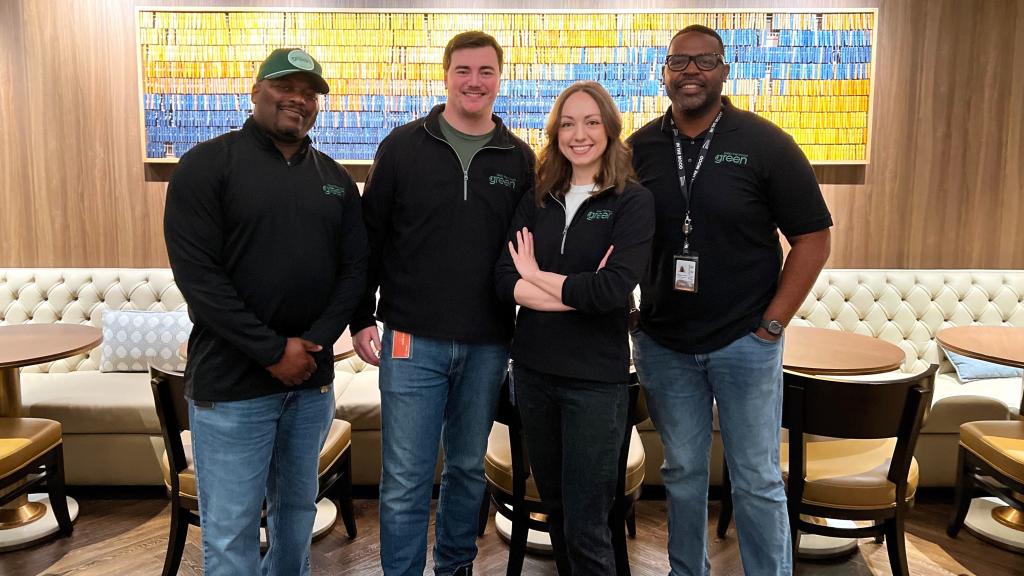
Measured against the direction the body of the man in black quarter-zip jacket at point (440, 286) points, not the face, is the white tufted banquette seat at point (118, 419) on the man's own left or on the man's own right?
on the man's own right

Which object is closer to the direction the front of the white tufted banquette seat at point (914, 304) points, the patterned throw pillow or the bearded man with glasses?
the bearded man with glasses

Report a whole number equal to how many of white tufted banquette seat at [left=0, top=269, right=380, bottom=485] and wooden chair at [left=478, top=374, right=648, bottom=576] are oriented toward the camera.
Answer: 1

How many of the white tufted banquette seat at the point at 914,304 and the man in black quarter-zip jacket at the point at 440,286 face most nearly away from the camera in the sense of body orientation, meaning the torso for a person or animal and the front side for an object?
0

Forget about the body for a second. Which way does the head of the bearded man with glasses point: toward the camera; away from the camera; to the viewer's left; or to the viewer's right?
toward the camera

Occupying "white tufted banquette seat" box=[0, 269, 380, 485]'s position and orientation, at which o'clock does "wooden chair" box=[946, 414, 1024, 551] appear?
The wooden chair is roughly at 10 o'clock from the white tufted banquette seat.

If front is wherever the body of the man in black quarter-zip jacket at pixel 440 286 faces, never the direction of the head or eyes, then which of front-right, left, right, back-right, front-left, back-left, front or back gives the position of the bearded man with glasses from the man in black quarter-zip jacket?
left

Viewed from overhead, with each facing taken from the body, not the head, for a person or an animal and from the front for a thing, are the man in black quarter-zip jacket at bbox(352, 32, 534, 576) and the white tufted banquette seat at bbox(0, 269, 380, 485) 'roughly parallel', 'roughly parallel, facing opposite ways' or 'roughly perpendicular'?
roughly parallel

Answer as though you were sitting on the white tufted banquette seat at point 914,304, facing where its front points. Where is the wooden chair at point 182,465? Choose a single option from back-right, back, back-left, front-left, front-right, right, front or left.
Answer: front-right

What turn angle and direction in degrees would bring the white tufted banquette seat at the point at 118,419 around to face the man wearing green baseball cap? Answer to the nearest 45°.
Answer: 0° — it already faces them

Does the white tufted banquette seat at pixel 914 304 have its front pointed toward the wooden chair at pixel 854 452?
yes

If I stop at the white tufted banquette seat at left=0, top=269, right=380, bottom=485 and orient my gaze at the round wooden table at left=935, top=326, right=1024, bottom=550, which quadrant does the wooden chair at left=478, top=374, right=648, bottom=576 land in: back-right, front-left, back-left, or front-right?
front-right

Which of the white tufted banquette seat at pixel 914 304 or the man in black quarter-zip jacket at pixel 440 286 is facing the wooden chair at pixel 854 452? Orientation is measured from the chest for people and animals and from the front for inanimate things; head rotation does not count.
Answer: the white tufted banquette seat

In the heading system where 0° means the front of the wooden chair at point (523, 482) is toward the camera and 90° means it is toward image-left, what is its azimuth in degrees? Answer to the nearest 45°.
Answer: approximately 180°

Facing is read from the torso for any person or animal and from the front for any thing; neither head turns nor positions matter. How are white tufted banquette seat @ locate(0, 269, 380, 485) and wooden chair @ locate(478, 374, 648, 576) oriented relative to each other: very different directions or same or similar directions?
very different directions

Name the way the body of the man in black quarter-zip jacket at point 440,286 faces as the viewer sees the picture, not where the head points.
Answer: toward the camera

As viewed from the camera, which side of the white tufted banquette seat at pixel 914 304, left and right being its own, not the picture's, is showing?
front
